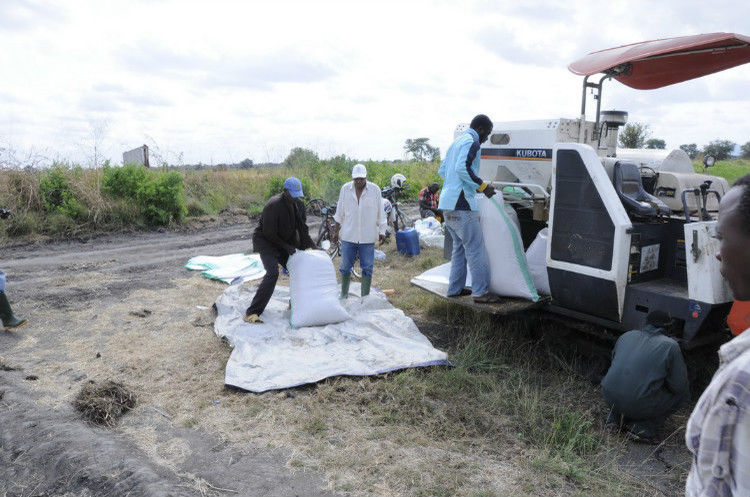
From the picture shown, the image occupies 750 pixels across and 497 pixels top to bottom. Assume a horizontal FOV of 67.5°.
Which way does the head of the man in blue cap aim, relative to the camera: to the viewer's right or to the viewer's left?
to the viewer's right

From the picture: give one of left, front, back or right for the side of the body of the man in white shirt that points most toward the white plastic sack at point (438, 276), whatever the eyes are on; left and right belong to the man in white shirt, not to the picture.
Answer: left

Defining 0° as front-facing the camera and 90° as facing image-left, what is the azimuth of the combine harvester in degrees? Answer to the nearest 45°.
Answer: approximately 315°

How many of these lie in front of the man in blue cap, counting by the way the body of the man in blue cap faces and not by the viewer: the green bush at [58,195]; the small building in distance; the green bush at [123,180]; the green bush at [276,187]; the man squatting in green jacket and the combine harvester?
2

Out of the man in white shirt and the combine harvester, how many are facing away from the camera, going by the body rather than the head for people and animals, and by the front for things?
0

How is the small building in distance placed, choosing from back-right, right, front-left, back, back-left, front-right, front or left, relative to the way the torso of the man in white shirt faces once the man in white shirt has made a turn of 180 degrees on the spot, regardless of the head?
front-left

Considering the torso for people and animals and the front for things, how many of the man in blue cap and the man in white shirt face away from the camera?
0

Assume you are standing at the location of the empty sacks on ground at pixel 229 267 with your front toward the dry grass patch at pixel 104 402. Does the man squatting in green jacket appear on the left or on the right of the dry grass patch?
left

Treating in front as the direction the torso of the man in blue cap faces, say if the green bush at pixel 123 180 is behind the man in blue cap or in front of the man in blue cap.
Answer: behind

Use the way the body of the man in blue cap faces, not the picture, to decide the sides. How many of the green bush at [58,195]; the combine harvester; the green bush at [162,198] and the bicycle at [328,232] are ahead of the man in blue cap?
1

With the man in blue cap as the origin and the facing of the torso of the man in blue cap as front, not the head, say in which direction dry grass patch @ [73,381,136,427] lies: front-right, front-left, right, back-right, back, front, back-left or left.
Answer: right

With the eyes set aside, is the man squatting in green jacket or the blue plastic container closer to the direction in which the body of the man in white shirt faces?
the man squatting in green jacket

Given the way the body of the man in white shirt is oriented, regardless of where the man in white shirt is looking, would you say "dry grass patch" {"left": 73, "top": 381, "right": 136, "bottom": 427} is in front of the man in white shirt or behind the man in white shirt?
in front

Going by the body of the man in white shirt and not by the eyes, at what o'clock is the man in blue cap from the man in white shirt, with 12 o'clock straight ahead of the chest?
The man in blue cap is roughly at 2 o'clock from the man in white shirt.

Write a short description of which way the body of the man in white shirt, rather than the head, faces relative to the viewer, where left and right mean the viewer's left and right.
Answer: facing the viewer

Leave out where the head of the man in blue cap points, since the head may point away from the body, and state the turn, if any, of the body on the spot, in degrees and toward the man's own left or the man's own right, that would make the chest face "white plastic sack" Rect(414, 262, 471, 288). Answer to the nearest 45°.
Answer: approximately 45° to the man's own left

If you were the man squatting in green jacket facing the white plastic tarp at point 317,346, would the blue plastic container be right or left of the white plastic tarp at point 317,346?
right

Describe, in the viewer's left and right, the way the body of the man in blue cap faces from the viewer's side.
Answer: facing the viewer and to the right of the viewer
